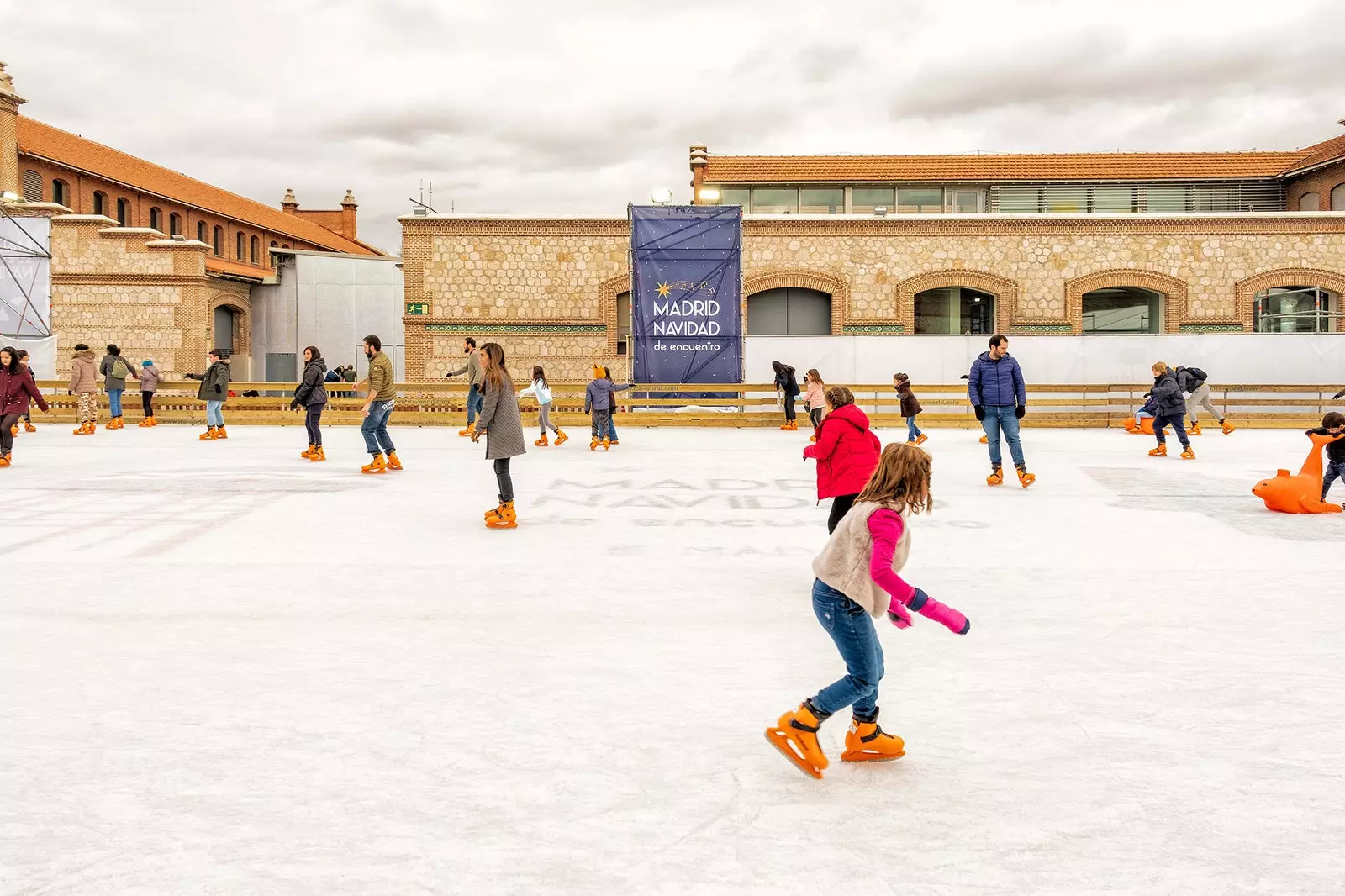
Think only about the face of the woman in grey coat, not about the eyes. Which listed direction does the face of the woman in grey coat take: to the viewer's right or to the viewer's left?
to the viewer's left

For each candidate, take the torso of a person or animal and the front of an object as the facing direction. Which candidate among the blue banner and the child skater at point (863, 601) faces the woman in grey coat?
the blue banner

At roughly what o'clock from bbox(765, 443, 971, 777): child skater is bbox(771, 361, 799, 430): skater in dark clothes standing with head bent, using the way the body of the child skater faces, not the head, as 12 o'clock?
The skater in dark clothes standing with head bent is roughly at 9 o'clock from the child skater.

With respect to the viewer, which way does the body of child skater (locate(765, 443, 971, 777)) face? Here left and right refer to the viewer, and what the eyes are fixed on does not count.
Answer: facing to the right of the viewer
